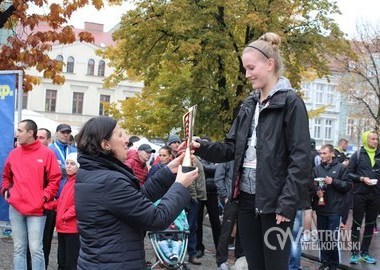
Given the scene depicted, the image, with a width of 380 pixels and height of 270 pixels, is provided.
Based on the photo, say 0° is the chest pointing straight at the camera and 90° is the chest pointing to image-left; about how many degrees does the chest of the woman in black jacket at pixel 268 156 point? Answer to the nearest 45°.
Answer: approximately 45°

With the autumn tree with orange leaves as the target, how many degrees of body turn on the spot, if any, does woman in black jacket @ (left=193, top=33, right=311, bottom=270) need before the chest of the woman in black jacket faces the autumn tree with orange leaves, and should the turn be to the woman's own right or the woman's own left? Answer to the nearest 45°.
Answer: approximately 90° to the woman's own right

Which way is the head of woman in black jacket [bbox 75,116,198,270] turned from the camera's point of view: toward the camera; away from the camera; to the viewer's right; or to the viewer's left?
to the viewer's right

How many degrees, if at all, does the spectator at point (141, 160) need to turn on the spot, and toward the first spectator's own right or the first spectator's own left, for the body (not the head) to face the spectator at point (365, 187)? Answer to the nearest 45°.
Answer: approximately 45° to the first spectator's own left

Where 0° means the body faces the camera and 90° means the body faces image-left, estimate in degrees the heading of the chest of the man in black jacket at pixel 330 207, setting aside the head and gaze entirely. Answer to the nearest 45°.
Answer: approximately 45°

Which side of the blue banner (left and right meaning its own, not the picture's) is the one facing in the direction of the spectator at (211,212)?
left

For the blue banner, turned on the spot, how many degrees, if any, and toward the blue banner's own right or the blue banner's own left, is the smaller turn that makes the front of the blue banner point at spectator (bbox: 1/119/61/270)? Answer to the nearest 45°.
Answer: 0° — it already faces them
